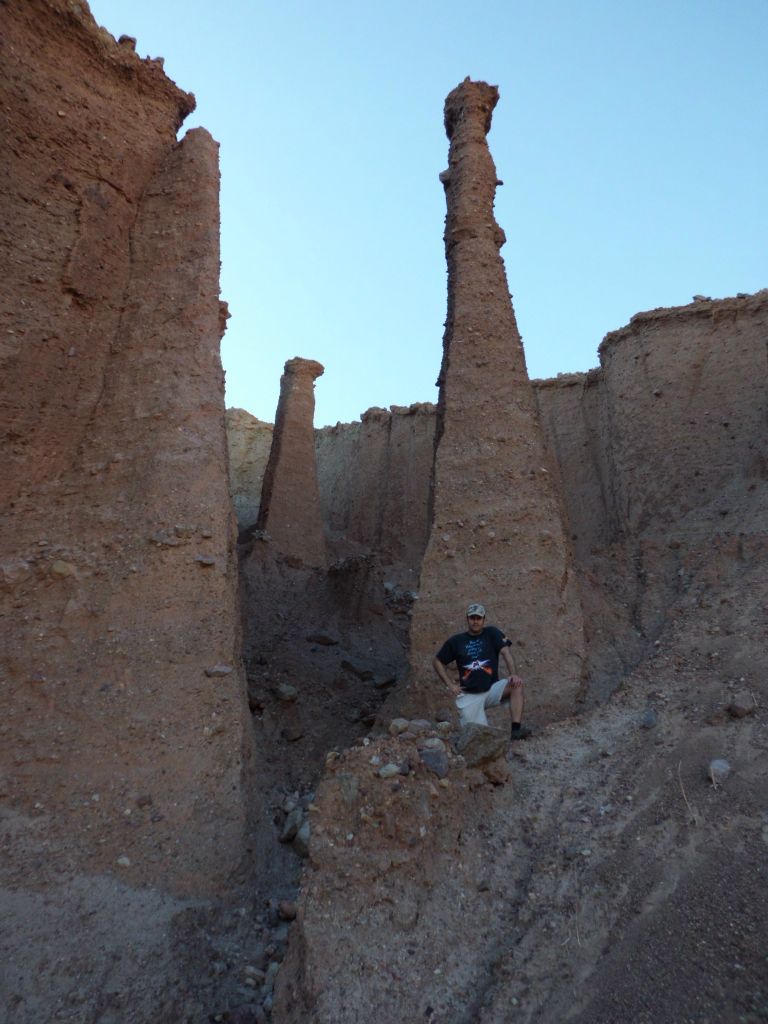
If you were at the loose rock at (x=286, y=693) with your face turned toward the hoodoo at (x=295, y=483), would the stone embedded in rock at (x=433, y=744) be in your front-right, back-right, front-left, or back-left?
back-right

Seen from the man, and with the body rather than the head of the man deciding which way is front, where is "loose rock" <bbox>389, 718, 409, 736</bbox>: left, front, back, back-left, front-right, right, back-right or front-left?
front-right

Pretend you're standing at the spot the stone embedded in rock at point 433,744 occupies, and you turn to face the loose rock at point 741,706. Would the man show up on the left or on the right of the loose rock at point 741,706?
left

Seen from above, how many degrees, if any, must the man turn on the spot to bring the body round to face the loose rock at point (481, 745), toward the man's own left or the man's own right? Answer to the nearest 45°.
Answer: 0° — they already face it

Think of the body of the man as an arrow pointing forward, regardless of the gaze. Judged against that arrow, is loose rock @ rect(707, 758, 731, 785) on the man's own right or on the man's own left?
on the man's own left

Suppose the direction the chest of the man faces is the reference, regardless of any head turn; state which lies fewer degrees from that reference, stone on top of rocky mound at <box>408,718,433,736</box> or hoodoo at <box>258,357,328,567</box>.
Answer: the stone on top of rocky mound

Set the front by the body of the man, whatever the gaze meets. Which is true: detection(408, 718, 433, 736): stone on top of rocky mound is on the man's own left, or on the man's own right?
on the man's own right

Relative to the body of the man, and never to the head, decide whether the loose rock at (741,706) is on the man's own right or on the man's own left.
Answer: on the man's own left

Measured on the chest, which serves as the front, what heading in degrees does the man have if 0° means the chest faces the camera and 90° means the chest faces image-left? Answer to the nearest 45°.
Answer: approximately 0°

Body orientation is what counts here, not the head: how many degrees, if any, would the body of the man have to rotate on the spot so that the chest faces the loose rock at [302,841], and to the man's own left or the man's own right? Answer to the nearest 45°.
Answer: approximately 90° to the man's own right

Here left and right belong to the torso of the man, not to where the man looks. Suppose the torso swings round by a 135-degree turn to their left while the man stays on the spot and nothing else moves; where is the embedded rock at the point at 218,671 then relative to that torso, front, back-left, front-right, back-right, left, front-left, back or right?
back-left

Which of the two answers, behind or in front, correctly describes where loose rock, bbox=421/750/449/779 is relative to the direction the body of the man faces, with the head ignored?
in front

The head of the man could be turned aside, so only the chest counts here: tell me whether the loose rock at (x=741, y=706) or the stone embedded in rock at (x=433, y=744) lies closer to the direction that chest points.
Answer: the stone embedded in rock

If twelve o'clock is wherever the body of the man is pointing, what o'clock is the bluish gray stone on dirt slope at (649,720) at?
The bluish gray stone on dirt slope is roughly at 9 o'clock from the man.

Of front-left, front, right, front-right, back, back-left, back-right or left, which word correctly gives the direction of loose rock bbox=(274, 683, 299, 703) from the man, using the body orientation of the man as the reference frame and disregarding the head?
back-right
